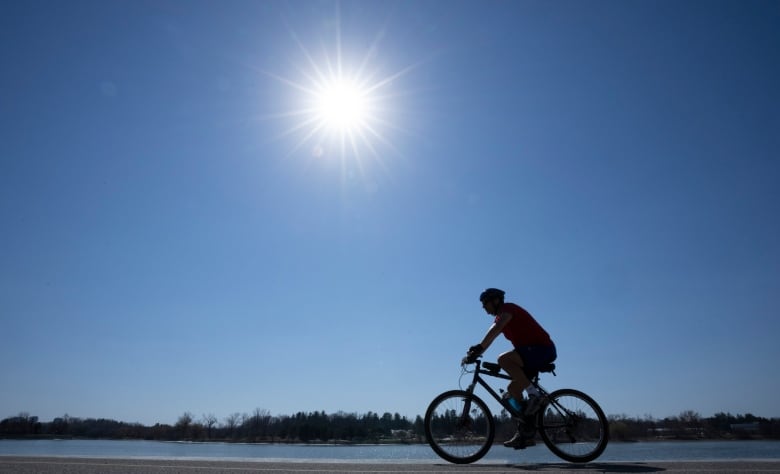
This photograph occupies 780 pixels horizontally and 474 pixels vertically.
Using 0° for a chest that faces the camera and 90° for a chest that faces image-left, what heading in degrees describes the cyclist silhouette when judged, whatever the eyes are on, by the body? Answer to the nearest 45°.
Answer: approximately 90°

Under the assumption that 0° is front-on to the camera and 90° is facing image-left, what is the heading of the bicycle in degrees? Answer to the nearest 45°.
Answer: approximately 90°
